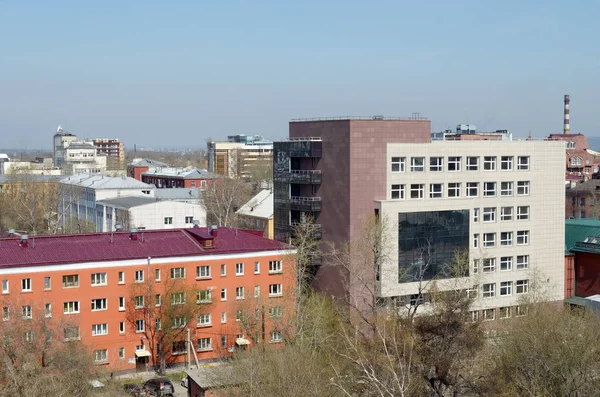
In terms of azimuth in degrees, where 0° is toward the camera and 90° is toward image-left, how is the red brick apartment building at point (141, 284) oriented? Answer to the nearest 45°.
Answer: approximately 0°

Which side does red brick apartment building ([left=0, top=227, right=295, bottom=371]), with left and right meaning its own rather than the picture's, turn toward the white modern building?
left
